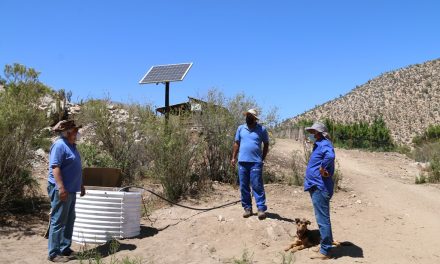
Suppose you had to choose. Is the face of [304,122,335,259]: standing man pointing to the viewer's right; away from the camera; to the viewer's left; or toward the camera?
to the viewer's left

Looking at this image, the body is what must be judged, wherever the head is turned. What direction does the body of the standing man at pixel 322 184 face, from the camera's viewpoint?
to the viewer's left

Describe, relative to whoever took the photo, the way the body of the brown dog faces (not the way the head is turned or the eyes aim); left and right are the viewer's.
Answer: facing the viewer and to the left of the viewer

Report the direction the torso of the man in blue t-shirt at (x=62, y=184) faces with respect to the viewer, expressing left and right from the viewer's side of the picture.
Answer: facing to the right of the viewer

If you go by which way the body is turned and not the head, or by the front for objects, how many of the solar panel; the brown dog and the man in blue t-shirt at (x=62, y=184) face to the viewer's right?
1

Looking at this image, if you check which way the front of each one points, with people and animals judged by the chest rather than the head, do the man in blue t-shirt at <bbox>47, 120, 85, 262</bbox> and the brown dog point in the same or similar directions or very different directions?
very different directions

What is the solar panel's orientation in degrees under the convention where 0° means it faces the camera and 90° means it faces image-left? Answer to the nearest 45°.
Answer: approximately 45°

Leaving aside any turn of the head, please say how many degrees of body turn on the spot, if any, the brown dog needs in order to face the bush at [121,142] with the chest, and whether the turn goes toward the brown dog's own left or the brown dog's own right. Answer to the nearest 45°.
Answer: approximately 90° to the brown dog's own right

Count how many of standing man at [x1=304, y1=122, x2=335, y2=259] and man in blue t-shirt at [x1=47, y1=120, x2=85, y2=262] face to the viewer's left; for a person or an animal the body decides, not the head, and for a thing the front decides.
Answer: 1

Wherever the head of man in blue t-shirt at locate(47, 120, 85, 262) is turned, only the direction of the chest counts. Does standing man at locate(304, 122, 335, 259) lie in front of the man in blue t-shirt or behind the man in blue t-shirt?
in front

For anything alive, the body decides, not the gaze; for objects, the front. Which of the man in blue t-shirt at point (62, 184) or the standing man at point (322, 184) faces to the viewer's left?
the standing man

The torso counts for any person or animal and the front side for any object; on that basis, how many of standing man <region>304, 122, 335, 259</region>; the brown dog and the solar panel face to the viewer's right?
0
